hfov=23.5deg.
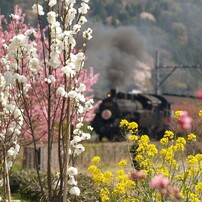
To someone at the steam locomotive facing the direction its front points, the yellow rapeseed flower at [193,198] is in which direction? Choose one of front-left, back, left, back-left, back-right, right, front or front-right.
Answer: front-left

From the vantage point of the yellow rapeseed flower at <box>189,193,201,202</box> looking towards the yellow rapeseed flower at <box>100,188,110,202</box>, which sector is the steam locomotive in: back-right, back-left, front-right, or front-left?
front-right

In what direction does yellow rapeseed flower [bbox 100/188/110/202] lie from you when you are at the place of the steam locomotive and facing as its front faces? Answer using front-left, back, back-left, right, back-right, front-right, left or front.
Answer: front-left

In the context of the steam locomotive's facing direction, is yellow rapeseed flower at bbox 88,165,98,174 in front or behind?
in front
